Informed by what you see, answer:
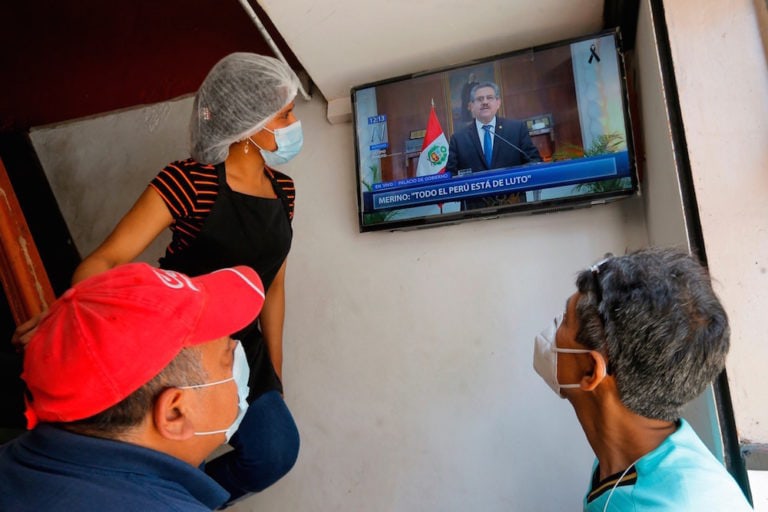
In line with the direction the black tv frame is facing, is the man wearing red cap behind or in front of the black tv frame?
in front

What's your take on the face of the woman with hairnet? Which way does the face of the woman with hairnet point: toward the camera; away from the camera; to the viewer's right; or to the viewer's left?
to the viewer's right

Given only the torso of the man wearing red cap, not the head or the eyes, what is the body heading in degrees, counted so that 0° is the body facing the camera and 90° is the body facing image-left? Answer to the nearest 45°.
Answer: approximately 225°

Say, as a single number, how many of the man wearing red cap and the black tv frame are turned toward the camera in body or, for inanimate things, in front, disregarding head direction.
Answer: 1

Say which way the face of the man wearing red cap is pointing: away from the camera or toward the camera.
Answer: away from the camera

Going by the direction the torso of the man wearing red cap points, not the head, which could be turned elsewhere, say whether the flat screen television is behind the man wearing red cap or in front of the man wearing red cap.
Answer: in front

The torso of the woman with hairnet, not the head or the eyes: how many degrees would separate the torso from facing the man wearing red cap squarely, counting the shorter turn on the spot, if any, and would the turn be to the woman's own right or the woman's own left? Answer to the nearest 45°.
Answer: approximately 45° to the woman's own right

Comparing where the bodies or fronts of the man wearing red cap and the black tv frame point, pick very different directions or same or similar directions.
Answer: very different directions

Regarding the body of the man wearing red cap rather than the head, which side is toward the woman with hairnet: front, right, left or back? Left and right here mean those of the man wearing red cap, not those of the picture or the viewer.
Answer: front

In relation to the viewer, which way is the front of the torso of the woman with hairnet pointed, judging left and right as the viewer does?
facing the viewer and to the right of the viewer

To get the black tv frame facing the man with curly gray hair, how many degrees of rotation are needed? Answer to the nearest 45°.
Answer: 0° — it already faces them

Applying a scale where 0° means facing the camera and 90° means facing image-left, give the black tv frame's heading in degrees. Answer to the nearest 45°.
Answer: approximately 0°

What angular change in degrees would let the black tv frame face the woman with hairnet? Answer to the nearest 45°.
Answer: approximately 45° to its right

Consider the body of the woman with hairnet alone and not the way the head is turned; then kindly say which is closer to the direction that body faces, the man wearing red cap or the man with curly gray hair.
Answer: the man with curly gray hair
